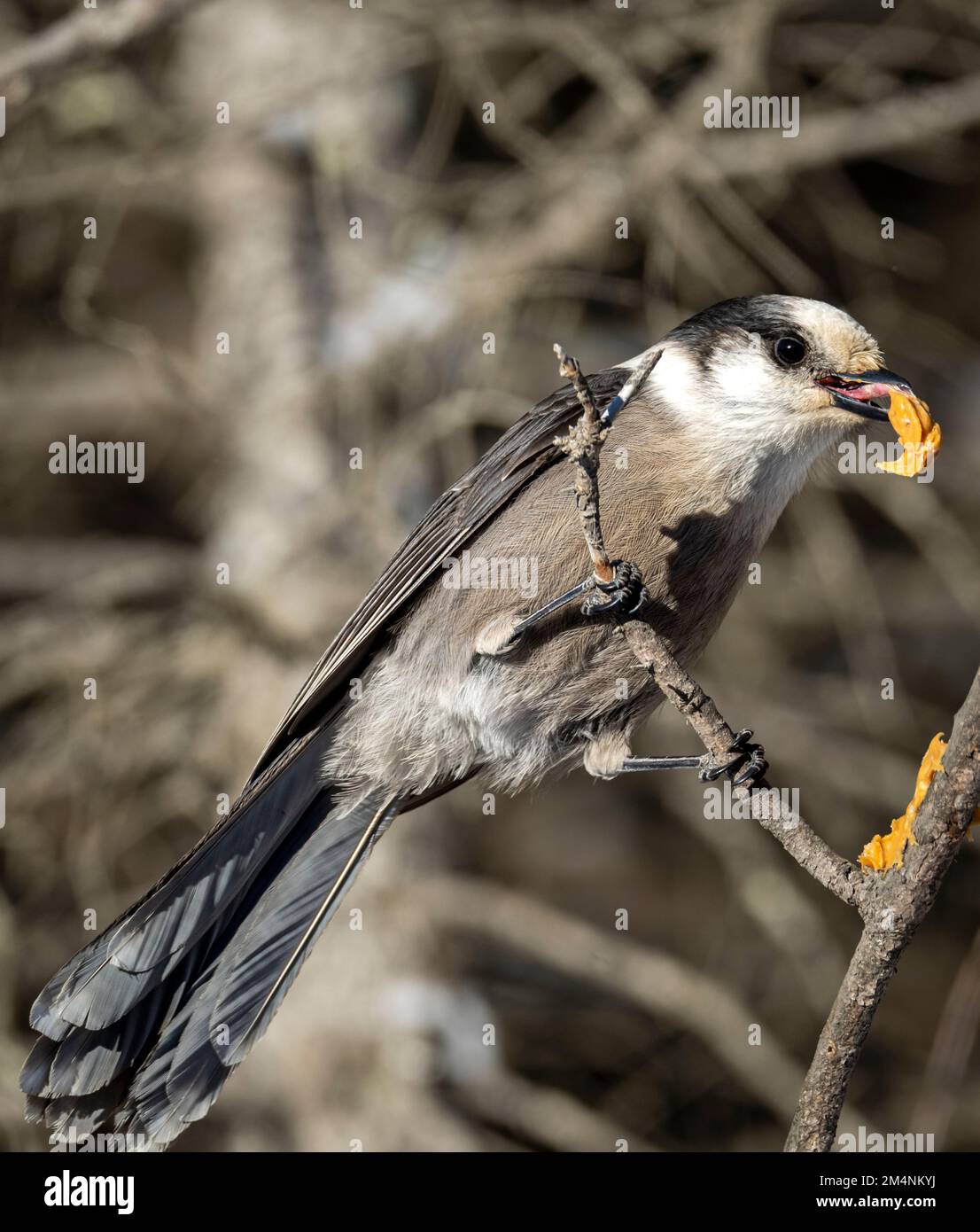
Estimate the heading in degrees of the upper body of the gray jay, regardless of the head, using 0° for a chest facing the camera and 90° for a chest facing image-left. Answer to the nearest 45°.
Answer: approximately 270°

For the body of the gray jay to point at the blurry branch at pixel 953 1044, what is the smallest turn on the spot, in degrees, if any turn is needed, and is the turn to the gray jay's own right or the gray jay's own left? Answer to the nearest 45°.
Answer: approximately 45° to the gray jay's own left

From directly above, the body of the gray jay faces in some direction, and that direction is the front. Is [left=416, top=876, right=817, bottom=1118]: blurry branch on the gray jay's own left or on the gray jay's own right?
on the gray jay's own left

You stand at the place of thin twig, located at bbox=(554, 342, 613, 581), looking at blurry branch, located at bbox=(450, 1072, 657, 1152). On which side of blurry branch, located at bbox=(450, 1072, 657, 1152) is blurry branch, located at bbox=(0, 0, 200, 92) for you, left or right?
left

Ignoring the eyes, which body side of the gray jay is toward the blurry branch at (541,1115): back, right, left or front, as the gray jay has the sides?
left
